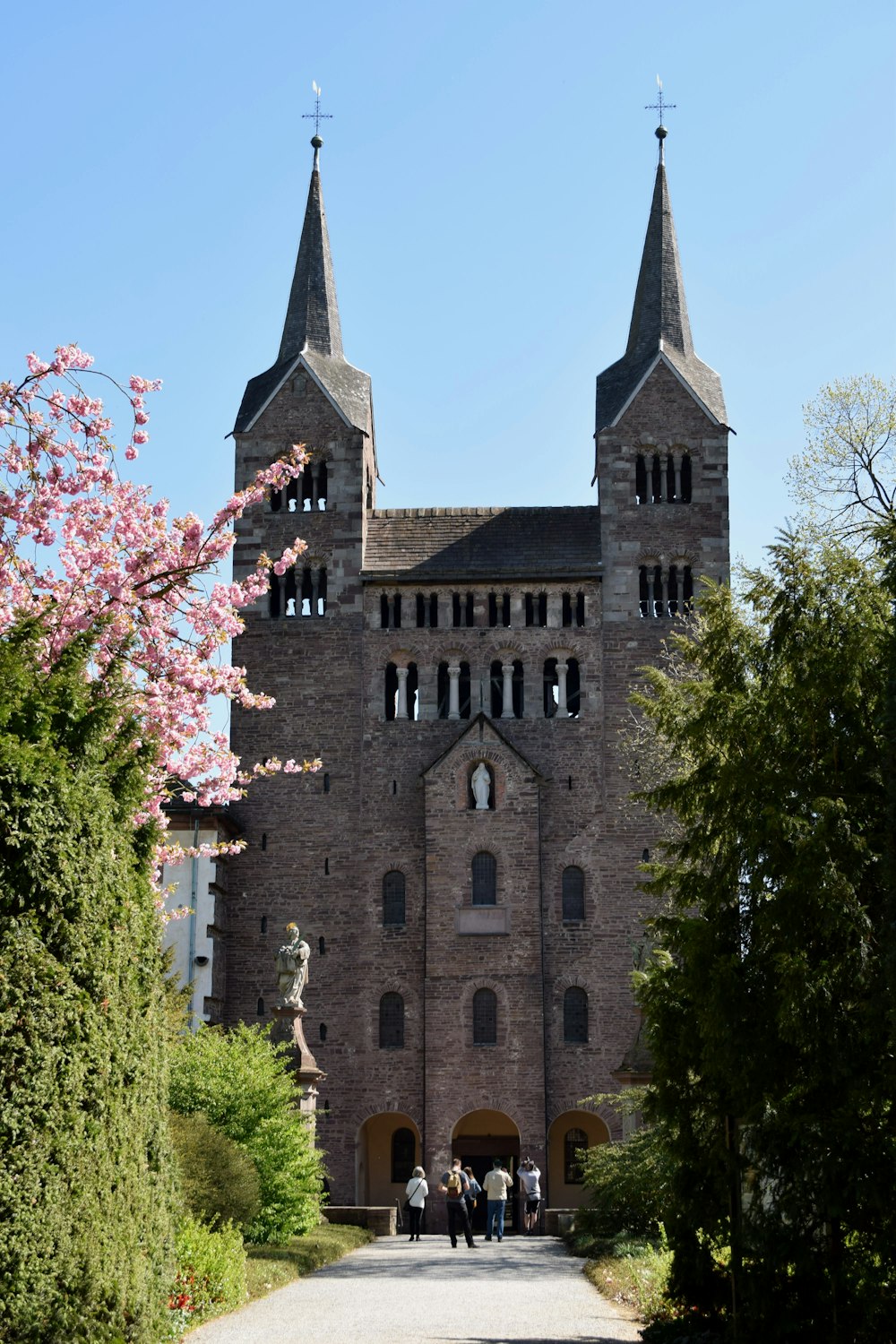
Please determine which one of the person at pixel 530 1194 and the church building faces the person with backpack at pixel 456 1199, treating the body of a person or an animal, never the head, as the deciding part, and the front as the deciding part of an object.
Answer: the church building

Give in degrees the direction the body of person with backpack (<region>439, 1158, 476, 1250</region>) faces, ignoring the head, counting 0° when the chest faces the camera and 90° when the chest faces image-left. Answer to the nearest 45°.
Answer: approximately 180°

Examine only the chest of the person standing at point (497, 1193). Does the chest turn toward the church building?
yes

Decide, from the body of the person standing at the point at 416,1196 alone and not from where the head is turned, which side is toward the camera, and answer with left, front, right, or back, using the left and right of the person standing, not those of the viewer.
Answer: back

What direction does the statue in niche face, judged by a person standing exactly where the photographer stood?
facing the viewer

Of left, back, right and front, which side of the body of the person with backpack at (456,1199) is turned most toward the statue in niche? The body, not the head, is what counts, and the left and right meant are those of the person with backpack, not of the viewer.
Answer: front

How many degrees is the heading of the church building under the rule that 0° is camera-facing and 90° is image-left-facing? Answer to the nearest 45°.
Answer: approximately 0°

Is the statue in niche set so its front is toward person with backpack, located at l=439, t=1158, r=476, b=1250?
yes

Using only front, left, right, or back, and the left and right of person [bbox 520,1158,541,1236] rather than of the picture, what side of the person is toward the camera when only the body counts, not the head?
back

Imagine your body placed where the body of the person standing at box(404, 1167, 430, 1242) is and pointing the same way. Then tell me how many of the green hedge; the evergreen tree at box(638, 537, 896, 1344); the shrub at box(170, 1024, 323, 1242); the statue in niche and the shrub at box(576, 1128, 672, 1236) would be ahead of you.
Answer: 1

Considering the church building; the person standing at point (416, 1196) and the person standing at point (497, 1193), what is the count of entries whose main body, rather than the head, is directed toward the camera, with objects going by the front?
1

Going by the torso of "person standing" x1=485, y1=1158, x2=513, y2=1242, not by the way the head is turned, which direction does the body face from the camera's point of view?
away from the camera

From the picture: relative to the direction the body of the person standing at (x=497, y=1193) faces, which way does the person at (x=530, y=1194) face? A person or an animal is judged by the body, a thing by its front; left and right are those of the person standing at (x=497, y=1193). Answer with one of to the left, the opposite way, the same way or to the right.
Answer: the same way

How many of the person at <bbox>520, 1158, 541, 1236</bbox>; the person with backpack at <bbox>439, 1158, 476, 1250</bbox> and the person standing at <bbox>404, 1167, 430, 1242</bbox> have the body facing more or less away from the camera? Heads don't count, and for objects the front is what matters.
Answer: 3

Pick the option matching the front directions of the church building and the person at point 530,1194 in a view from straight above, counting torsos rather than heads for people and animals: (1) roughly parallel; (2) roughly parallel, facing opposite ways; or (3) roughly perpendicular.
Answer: roughly parallel, facing opposite ways

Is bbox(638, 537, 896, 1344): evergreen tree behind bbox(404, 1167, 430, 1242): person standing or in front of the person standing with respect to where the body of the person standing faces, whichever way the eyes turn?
behind

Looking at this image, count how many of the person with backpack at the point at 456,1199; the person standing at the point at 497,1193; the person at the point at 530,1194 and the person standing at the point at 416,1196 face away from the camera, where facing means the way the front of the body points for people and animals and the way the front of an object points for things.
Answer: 4
